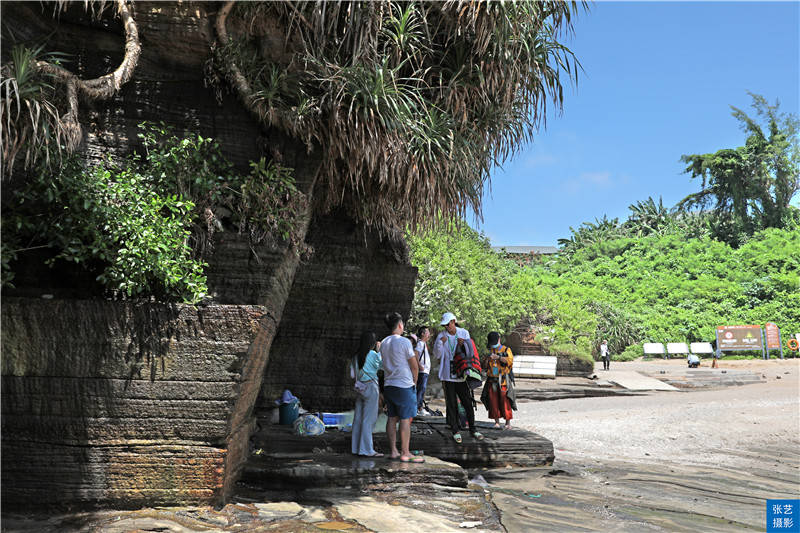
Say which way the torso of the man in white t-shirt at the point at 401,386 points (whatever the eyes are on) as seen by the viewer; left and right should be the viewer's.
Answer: facing away from the viewer and to the right of the viewer

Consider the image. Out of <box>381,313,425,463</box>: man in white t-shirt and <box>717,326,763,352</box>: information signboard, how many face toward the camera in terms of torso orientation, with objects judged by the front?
1

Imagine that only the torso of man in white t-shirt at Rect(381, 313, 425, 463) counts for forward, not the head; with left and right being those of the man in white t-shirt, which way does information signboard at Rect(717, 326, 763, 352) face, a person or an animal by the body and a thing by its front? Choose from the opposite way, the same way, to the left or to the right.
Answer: the opposite way

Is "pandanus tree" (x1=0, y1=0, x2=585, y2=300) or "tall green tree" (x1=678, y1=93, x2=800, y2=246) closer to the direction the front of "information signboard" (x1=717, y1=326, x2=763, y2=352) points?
the pandanus tree

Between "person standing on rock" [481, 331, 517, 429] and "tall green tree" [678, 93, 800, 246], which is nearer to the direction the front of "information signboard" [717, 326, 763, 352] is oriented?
the person standing on rock

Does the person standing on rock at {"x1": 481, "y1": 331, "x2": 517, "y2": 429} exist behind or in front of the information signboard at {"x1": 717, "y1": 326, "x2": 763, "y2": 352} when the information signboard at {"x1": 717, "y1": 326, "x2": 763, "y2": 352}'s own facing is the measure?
in front

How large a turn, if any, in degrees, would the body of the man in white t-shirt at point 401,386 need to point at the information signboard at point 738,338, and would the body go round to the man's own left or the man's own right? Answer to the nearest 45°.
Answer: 0° — they already face it

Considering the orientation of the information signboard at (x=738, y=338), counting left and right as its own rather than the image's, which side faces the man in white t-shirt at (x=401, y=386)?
front

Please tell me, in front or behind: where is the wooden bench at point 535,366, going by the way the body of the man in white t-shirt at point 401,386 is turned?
in front
